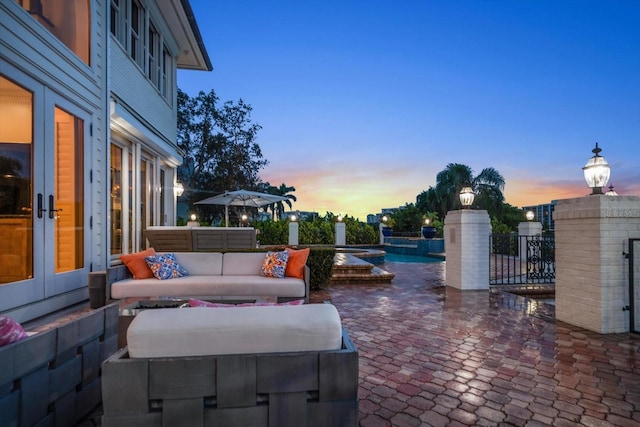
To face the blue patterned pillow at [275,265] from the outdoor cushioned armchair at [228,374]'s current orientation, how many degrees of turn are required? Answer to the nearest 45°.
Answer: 0° — it already faces it

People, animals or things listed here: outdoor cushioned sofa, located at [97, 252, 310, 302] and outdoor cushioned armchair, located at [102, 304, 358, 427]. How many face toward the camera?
1

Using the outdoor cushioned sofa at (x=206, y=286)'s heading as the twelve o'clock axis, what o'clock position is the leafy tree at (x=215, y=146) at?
The leafy tree is roughly at 6 o'clock from the outdoor cushioned sofa.

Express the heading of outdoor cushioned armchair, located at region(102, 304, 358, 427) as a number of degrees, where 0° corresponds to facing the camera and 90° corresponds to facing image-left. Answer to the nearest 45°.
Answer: approximately 180°

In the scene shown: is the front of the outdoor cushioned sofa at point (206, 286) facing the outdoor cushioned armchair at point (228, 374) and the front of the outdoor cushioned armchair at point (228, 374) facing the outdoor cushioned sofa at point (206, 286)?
yes

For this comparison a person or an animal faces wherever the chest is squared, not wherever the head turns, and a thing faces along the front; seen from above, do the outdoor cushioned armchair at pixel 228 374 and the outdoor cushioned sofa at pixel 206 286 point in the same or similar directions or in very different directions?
very different directions

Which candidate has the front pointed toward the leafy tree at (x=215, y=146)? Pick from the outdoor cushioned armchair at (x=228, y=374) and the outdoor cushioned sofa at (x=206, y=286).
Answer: the outdoor cushioned armchair at (x=228, y=374)

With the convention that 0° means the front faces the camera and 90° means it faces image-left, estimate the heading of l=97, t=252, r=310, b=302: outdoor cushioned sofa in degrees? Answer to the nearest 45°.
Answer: approximately 0°

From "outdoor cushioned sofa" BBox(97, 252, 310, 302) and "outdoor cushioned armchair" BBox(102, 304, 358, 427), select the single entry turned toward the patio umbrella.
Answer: "outdoor cushioned armchair" BBox(102, 304, 358, 427)

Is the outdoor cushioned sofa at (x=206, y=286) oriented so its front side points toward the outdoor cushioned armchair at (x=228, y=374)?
yes
